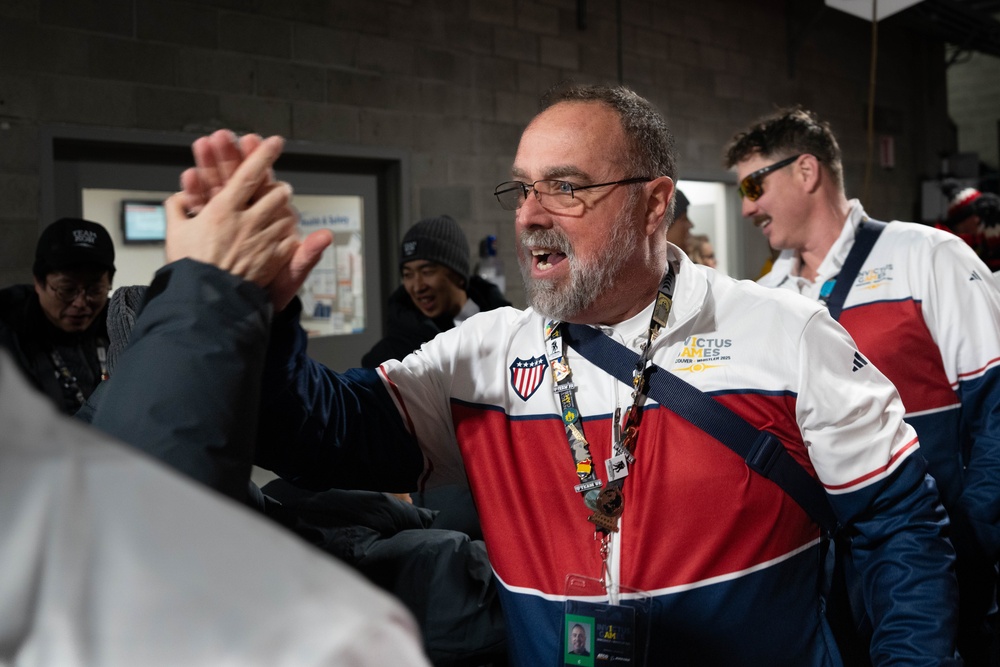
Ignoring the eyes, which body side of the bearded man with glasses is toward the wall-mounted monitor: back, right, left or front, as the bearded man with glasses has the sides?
right

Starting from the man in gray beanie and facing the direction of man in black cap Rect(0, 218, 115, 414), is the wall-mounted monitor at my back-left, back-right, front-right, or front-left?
front-right

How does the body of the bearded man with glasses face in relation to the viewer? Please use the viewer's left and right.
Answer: facing the viewer and to the left of the viewer

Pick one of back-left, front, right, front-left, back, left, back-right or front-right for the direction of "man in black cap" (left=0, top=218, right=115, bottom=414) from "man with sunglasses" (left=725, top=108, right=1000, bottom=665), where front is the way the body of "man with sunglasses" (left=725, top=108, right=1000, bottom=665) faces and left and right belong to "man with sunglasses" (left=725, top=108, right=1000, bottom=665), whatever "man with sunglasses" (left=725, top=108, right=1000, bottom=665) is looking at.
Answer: front-right

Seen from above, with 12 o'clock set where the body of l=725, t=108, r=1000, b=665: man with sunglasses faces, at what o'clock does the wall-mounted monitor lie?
The wall-mounted monitor is roughly at 2 o'clock from the man with sunglasses.

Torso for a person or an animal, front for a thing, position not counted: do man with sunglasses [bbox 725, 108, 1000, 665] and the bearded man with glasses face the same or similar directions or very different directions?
same or similar directions

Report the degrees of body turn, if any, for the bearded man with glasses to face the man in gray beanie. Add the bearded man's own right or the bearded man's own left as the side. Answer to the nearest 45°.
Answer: approximately 135° to the bearded man's own right

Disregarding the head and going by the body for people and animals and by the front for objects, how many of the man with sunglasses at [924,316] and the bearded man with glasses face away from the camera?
0

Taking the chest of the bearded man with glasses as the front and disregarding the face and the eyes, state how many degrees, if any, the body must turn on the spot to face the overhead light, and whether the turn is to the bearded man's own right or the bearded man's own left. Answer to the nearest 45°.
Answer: approximately 180°

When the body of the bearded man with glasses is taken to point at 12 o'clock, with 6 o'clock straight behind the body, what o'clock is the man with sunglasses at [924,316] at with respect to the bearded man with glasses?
The man with sunglasses is roughly at 6 o'clock from the bearded man with glasses.

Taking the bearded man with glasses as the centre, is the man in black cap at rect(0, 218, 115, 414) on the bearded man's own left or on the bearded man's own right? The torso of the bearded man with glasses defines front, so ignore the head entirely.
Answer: on the bearded man's own right
